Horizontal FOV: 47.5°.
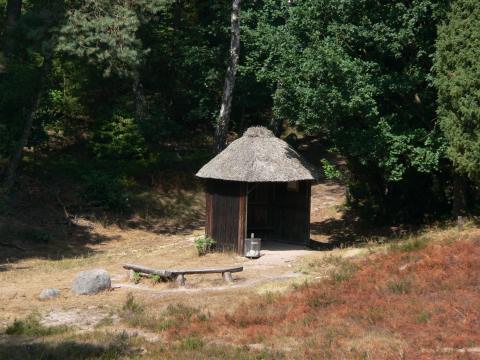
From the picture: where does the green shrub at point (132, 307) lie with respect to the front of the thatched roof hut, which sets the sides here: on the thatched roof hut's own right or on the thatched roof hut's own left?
on the thatched roof hut's own right

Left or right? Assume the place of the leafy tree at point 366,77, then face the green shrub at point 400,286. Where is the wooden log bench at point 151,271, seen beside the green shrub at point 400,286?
right

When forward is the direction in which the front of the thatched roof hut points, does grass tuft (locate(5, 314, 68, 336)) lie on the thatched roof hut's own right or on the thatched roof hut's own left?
on the thatched roof hut's own right

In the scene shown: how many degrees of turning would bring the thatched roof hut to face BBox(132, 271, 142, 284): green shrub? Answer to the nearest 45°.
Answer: approximately 90° to its right

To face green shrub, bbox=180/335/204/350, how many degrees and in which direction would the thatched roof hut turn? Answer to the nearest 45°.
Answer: approximately 45° to its right

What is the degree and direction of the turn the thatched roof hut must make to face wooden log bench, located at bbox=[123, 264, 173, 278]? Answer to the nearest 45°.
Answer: approximately 90° to its right

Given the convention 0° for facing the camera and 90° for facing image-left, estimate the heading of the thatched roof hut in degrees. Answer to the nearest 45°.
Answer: approximately 315°
